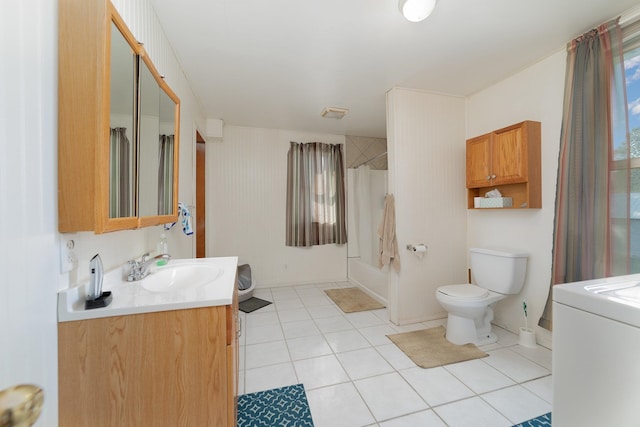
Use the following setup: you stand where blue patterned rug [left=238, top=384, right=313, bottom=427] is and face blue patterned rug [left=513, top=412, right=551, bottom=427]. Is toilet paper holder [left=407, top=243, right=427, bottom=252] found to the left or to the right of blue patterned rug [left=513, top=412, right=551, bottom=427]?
left

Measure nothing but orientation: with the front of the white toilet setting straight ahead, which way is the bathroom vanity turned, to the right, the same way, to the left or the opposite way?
the opposite way

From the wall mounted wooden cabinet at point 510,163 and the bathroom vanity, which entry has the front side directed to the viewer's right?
the bathroom vanity

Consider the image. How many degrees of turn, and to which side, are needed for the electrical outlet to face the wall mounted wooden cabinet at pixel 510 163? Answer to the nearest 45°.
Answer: approximately 45° to its left

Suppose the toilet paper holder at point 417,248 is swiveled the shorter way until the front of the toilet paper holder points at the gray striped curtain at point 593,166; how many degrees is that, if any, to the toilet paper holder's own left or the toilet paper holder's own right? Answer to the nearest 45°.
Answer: approximately 45° to the toilet paper holder's own left

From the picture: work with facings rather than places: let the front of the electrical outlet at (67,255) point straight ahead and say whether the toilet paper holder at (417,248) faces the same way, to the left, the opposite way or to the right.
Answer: to the right

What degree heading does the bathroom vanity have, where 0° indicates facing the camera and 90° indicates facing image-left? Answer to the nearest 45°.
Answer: approximately 270°

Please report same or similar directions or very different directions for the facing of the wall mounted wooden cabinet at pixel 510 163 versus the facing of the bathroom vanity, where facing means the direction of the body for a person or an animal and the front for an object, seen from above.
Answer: very different directions

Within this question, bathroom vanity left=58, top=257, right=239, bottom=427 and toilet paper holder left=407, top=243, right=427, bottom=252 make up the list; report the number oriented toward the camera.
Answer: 1
